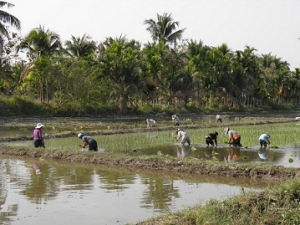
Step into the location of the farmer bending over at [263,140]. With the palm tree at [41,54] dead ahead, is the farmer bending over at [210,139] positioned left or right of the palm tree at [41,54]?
left

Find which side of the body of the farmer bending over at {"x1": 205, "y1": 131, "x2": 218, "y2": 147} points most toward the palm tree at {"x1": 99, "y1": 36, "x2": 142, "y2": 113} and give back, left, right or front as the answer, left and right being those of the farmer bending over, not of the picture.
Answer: right

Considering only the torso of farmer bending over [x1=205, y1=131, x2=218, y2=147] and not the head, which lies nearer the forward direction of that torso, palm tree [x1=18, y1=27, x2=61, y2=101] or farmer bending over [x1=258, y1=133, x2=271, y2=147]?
the palm tree

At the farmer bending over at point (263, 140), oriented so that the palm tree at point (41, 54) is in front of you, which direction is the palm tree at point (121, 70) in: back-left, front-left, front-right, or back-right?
front-right

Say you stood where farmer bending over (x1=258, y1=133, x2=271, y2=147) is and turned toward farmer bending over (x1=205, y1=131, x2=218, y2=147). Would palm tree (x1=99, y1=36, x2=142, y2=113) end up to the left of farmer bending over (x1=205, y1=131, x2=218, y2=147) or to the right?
right

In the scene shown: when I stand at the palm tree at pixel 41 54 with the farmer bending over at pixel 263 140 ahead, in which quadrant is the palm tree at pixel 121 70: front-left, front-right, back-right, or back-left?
front-left
